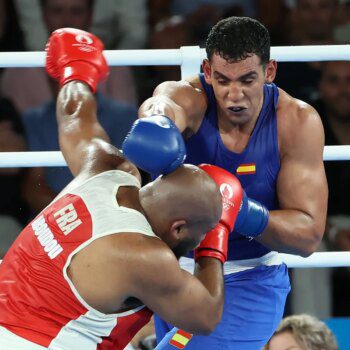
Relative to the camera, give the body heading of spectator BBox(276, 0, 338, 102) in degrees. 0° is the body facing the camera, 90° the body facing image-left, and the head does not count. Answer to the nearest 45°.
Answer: approximately 0°

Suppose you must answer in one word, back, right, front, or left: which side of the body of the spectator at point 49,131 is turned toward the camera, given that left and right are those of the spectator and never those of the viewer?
front

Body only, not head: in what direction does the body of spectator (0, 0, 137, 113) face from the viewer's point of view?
toward the camera

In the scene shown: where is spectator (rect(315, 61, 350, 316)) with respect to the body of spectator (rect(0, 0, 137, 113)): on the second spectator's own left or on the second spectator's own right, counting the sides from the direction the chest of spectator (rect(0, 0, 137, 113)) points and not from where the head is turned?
on the second spectator's own left

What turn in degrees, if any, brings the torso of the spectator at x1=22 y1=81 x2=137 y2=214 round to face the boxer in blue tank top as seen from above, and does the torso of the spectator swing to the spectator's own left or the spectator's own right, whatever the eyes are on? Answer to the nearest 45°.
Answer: approximately 45° to the spectator's own left

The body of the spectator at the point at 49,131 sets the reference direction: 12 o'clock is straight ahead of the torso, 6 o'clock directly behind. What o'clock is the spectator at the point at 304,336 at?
the spectator at the point at 304,336 is roughly at 10 o'clock from the spectator at the point at 49,131.

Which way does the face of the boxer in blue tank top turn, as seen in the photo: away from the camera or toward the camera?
toward the camera

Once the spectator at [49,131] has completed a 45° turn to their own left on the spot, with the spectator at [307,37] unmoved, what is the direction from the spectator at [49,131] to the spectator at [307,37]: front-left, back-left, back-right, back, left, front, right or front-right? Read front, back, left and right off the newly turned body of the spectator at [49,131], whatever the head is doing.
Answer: front-left

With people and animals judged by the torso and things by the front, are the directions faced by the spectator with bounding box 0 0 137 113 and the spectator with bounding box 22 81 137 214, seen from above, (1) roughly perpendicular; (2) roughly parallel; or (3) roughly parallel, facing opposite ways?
roughly parallel

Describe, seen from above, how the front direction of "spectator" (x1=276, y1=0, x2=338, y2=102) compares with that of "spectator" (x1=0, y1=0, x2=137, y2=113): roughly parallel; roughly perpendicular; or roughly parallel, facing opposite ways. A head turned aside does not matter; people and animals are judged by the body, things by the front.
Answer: roughly parallel

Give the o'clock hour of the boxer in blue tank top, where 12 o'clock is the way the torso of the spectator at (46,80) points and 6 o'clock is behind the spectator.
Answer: The boxer in blue tank top is roughly at 11 o'clock from the spectator.

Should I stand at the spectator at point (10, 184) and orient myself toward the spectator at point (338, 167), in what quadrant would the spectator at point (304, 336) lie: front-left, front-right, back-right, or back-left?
front-right
